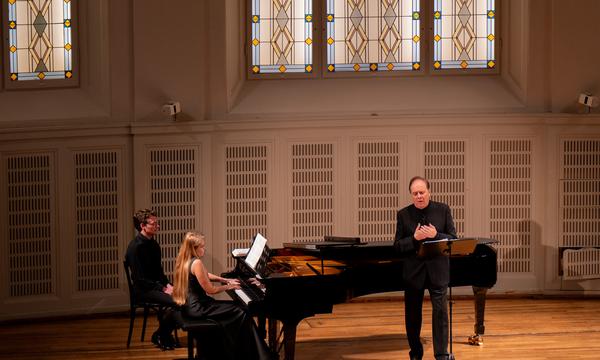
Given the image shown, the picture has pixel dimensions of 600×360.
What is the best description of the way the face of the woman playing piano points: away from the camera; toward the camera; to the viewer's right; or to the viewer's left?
to the viewer's right

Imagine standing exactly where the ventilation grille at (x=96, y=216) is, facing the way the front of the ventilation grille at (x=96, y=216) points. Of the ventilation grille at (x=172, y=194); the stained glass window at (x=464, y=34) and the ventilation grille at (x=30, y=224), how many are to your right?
1

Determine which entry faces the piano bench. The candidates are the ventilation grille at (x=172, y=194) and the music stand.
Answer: the ventilation grille

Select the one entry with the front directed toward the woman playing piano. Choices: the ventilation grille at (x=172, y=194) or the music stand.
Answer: the ventilation grille

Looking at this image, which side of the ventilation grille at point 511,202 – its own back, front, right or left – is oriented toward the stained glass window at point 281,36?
right

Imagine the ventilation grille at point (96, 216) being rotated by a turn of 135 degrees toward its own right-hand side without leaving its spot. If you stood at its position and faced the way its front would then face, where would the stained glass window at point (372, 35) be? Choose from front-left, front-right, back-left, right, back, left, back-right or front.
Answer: back-right

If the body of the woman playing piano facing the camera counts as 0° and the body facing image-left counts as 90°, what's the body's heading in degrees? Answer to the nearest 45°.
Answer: approximately 270°

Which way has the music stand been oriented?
away from the camera

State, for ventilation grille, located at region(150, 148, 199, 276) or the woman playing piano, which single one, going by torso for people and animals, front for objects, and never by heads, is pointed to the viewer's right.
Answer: the woman playing piano

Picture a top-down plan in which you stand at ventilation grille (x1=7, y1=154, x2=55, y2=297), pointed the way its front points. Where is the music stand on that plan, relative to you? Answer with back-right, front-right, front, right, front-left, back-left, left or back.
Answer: front-left
